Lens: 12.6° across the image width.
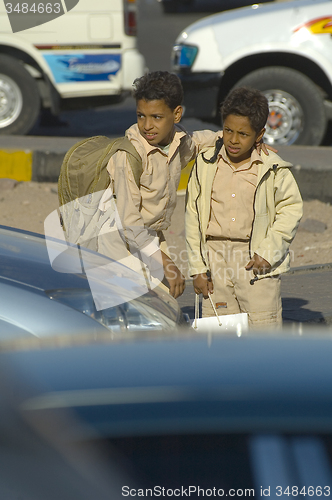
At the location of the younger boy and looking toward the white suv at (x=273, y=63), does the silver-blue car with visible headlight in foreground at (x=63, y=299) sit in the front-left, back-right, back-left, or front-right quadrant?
back-left

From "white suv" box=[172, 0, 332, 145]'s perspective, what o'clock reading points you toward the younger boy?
The younger boy is roughly at 9 o'clock from the white suv.

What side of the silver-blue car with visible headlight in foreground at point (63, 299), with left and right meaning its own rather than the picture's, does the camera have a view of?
right

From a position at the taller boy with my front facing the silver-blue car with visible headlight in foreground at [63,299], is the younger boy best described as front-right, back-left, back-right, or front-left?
back-left

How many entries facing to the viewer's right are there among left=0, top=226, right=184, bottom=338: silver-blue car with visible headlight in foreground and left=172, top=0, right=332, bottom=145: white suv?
1

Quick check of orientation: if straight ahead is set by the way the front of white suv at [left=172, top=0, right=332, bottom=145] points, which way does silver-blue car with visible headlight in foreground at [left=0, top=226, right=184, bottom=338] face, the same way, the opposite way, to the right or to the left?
the opposite way

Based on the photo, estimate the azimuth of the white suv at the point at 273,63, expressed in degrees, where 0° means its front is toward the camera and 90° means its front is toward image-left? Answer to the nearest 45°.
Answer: approximately 90°

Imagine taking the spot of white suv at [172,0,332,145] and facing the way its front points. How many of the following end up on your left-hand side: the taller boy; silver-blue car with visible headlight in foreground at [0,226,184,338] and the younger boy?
3

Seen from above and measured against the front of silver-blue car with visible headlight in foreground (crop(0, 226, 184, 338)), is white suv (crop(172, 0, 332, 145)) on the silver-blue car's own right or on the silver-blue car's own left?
on the silver-blue car's own left

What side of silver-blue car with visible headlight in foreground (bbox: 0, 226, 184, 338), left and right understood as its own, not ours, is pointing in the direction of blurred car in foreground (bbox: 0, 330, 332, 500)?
right
